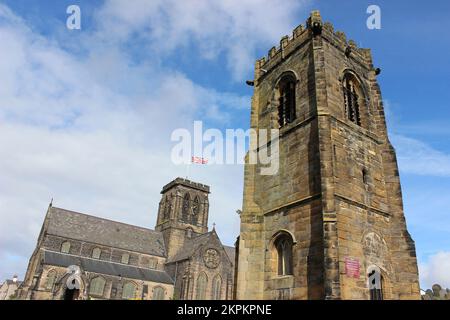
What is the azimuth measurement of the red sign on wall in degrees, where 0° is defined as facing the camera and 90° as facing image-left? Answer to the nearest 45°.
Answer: approximately 315°
